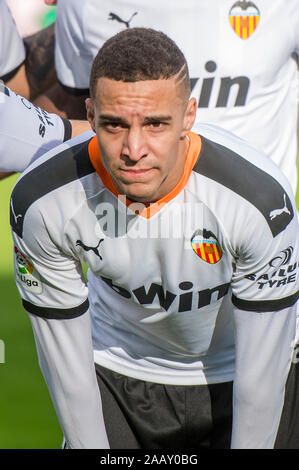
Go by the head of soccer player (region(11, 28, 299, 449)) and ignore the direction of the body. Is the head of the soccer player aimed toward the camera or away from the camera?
toward the camera

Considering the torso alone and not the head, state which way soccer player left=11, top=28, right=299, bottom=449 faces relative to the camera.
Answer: toward the camera
